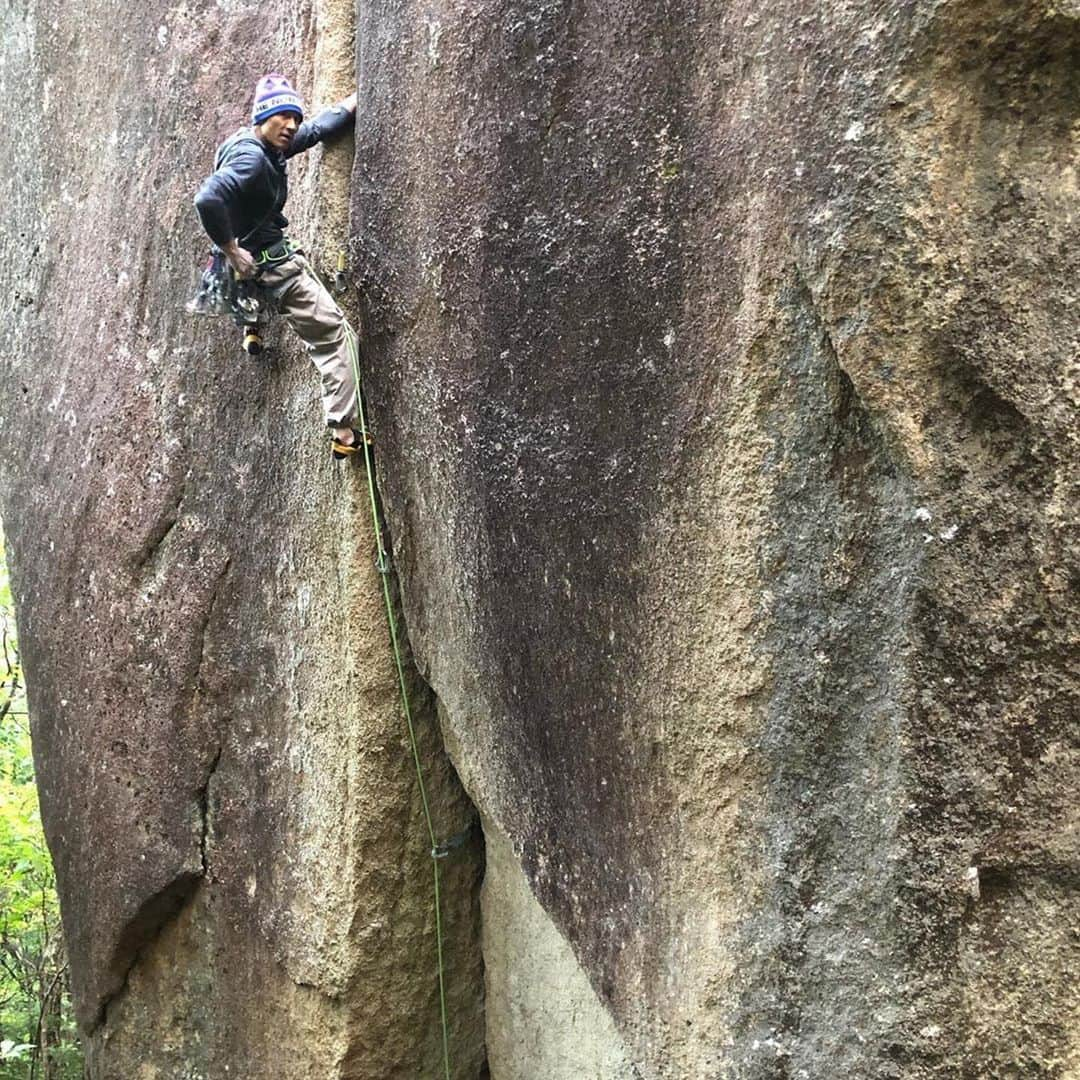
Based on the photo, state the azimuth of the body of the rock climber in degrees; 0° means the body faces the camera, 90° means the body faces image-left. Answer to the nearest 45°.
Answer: approximately 315°
